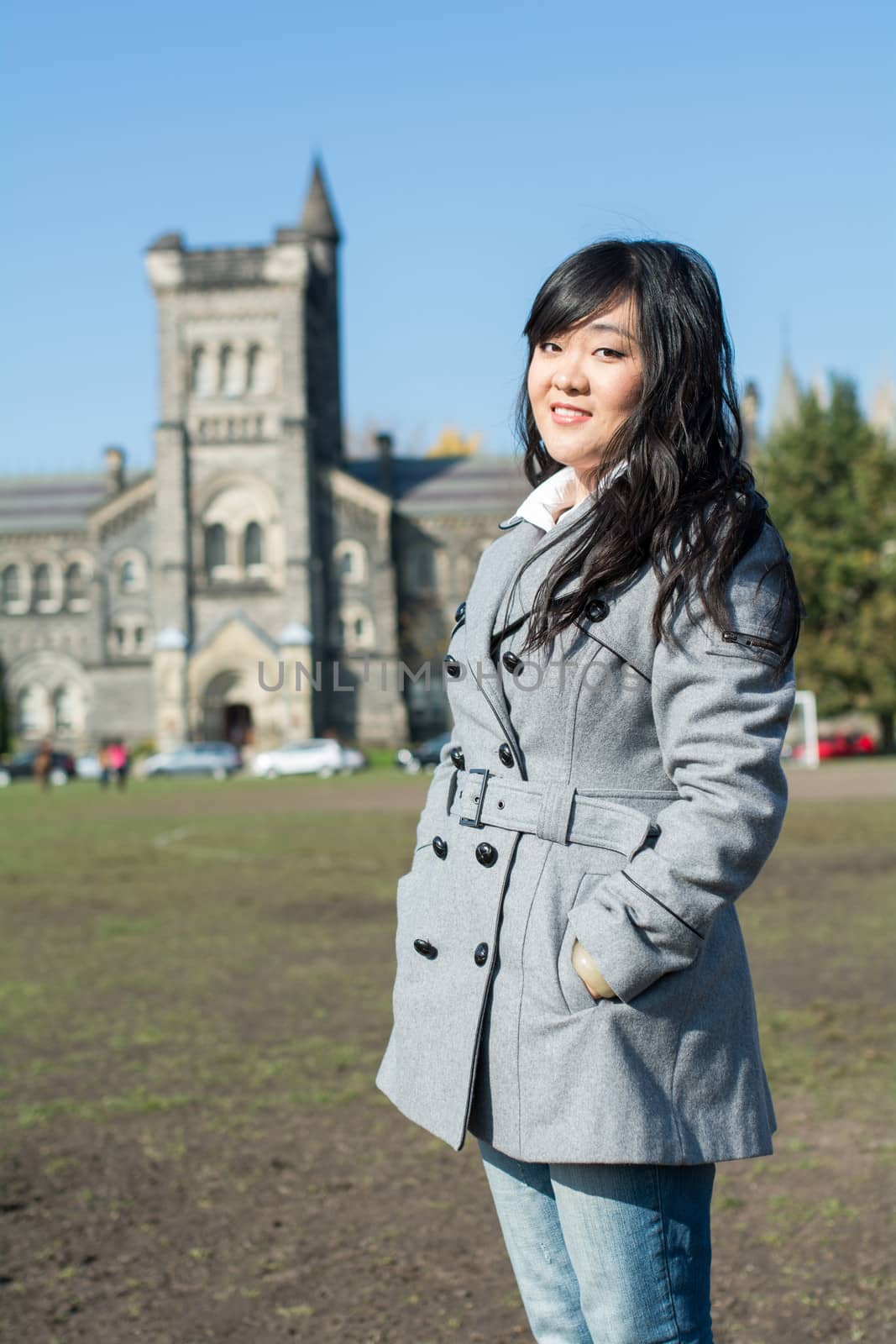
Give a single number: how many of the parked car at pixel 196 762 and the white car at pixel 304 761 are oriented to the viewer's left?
2

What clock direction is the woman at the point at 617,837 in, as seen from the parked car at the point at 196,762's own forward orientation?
The woman is roughly at 9 o'clock from the parked car.

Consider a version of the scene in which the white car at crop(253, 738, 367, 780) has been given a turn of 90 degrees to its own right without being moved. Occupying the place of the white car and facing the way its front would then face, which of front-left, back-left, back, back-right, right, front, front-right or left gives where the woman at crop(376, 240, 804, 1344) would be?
back

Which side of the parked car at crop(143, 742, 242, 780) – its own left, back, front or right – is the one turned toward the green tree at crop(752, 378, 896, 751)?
back

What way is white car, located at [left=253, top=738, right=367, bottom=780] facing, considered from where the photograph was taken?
facing to the left of the viewer

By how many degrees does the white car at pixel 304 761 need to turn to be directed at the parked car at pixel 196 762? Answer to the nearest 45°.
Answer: approximately 45° to its right

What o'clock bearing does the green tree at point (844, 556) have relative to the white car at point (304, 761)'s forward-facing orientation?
The green tree is roughly at 6 o'clock from the white car.

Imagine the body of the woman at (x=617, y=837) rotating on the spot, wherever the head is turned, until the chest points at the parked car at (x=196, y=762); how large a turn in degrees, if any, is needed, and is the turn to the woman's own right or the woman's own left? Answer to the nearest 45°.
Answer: approximately 135° to the woman's own right

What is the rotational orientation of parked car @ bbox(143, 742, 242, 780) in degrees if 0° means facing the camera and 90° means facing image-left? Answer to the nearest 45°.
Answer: approximately 90°
